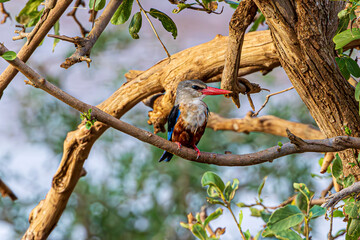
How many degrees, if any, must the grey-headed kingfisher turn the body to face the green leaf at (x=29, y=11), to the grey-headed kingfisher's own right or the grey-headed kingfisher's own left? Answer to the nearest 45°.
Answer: approximately 135° to the grey-headed kingfisher's own right

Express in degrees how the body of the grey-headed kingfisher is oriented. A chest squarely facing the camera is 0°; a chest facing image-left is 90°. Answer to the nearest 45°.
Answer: approximately 315°
